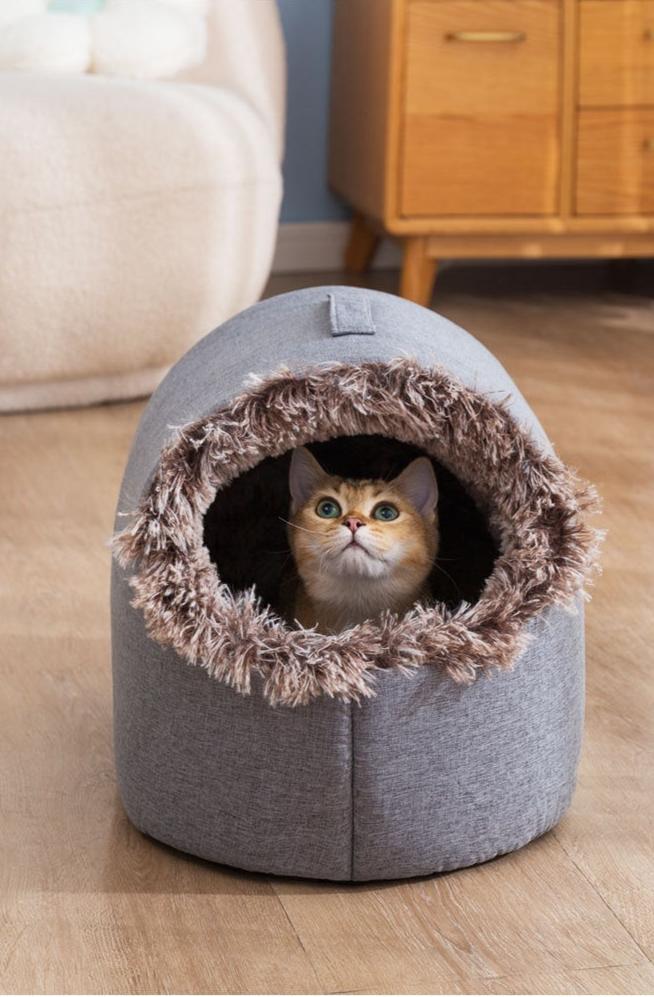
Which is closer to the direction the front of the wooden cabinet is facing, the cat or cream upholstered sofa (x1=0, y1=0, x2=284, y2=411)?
the cat

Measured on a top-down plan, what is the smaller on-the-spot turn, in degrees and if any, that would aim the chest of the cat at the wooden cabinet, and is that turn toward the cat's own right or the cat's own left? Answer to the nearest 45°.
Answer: approximately 180°

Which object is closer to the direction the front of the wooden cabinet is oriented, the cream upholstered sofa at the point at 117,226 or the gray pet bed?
the gray pet bed

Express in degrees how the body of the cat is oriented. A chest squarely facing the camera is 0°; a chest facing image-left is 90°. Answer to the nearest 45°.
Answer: approximately 0°

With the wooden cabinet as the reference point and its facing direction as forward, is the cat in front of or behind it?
in front

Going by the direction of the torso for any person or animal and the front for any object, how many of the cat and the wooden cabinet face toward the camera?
2

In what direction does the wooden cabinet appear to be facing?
toward the camera

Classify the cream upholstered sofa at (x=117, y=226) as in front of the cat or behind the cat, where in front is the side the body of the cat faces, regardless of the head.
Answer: behind
